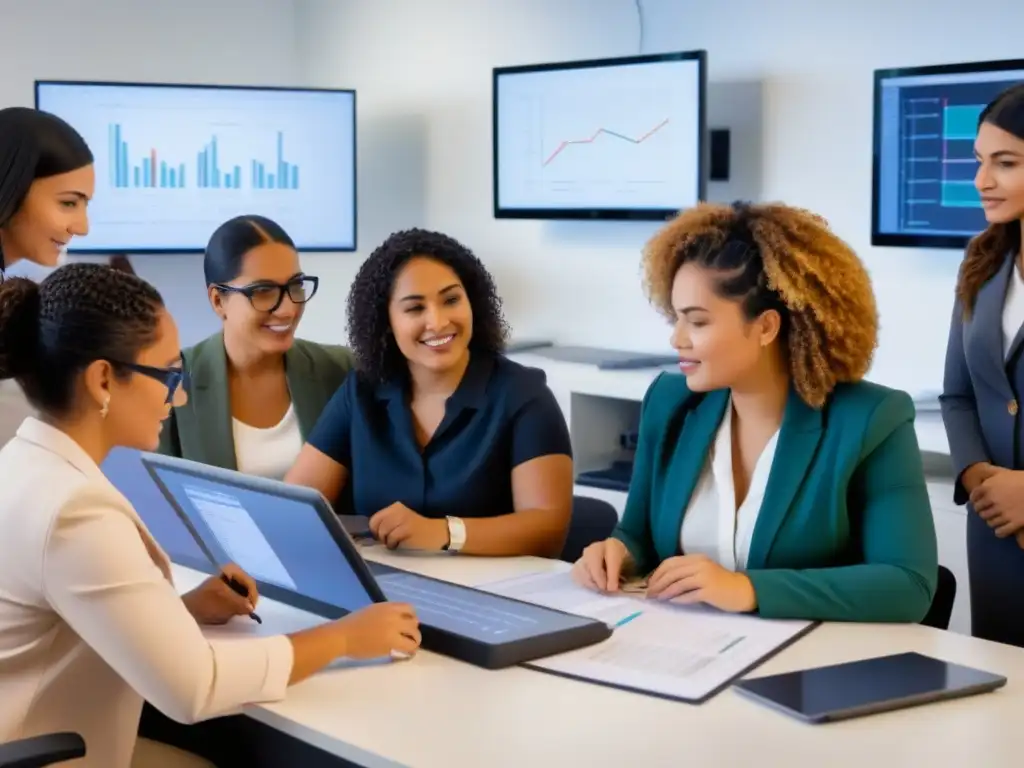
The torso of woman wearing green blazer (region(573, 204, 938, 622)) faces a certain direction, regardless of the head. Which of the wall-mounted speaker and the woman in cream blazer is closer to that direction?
the woman in cream blazer

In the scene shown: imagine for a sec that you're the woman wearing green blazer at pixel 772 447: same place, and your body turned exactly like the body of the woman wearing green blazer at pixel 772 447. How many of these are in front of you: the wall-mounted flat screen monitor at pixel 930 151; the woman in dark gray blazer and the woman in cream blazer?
1

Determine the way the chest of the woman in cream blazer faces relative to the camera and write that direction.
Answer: to the viewer's right

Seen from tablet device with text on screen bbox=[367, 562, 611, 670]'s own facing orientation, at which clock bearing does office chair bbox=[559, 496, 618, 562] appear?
The office chair is roughly at 5 o'clock from the tablet device with text on screen.

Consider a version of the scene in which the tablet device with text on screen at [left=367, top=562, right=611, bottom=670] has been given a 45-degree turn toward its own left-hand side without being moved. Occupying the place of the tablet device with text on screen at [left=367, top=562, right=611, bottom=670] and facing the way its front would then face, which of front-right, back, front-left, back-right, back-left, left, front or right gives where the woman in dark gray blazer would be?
back-left

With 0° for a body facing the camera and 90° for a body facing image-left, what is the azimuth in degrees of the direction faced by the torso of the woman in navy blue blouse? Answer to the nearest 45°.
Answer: approximately 0°

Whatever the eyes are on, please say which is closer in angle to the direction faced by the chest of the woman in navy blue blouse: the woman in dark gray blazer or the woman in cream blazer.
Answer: the woman in cream blazer

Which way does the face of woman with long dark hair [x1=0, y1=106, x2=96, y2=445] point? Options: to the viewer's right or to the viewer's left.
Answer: to the viewer's right

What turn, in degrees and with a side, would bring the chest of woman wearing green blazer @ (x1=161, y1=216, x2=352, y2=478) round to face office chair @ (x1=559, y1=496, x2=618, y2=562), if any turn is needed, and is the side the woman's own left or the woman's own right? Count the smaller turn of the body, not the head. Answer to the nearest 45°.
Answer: approximately 45° to the woman's own left

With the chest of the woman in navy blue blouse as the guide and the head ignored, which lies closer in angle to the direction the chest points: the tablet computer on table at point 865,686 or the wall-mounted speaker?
the tablet computer on table

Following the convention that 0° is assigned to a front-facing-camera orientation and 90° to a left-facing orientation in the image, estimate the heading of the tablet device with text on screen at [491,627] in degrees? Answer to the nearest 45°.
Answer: approximately 45°

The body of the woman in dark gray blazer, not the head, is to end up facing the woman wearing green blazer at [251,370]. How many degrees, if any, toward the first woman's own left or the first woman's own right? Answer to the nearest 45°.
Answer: approximately 45° to the first woman's own right
